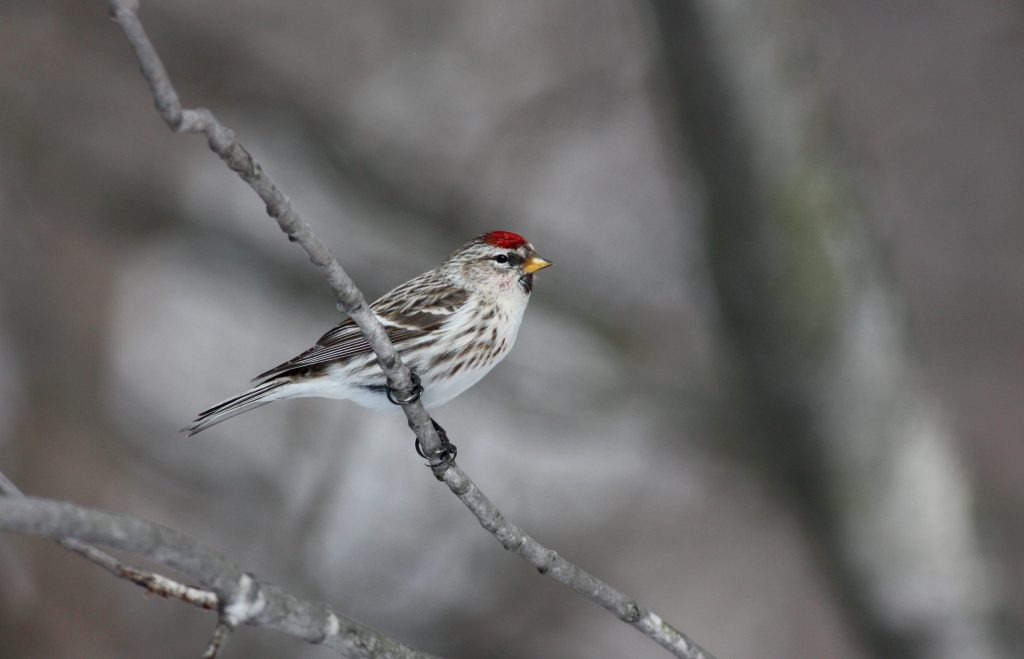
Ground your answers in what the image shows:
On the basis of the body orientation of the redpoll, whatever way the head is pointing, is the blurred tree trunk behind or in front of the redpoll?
in front

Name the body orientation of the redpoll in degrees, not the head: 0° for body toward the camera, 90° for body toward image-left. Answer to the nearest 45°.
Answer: approximately 270°
